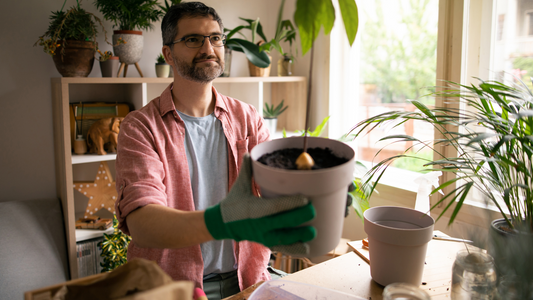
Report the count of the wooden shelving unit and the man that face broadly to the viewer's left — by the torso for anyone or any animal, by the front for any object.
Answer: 0

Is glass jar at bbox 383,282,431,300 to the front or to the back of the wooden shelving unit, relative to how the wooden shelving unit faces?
to the front

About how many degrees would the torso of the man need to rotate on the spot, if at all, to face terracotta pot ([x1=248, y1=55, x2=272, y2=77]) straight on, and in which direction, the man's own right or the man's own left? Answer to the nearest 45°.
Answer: approximately 135° to the man's own left

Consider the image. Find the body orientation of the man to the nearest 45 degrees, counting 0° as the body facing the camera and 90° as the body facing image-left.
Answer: approximately 315°

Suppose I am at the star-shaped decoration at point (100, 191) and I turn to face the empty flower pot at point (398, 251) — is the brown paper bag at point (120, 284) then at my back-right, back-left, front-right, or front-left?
front-right

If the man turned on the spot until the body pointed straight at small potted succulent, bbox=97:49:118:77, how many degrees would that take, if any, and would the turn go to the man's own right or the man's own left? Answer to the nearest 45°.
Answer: approximately 180°

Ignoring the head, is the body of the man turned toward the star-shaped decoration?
no

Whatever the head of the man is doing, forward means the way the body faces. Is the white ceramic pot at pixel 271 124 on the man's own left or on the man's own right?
on the man's own left

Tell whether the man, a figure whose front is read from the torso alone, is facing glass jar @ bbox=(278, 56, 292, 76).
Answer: no

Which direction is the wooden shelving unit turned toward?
toward the camera

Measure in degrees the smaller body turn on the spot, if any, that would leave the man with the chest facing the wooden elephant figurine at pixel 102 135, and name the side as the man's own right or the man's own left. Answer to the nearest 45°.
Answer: approximately 180°

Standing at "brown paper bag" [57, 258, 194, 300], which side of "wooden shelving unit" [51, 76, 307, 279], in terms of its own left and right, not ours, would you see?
front
